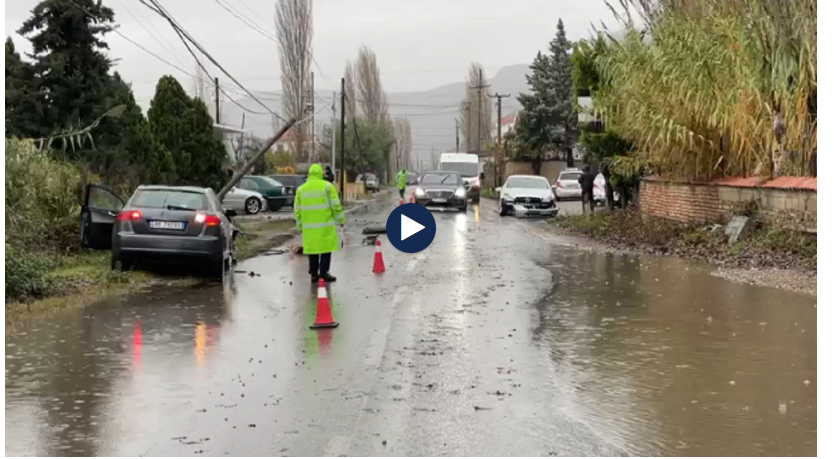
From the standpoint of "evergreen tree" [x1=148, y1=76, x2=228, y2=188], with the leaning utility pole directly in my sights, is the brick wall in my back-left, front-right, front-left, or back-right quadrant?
front-left

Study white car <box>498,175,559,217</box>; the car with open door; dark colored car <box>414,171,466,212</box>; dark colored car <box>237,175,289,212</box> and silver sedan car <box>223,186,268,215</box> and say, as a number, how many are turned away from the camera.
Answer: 1

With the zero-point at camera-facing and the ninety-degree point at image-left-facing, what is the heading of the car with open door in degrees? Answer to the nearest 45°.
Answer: approximately 180°

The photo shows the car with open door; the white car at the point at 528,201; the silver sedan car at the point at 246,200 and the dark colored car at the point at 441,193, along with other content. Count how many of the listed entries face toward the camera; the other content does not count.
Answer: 2

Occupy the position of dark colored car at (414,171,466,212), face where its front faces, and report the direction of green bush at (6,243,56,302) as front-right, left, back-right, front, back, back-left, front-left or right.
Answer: front

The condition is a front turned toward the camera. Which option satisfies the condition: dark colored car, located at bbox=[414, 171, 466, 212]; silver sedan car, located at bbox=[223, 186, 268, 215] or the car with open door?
the dark colored car

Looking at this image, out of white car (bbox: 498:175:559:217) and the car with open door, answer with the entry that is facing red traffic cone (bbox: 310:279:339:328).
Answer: the white car

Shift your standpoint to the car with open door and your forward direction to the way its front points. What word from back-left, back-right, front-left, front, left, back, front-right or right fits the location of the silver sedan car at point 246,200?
front

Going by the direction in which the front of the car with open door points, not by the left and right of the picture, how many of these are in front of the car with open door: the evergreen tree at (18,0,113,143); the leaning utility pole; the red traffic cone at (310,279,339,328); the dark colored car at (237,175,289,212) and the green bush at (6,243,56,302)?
3

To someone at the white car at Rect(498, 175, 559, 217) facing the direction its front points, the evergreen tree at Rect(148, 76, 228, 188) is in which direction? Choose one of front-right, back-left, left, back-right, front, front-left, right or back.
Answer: front-right

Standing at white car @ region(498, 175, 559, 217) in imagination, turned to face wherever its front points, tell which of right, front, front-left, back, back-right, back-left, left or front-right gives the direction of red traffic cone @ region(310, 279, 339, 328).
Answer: front

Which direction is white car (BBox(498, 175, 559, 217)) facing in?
toward the camera

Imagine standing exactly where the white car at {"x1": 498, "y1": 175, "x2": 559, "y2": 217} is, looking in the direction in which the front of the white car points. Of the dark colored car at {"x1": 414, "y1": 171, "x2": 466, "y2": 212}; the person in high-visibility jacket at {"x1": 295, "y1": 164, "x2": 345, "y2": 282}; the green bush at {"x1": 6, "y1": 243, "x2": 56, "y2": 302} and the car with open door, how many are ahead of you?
3

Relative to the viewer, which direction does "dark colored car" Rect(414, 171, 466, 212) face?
toward the camera

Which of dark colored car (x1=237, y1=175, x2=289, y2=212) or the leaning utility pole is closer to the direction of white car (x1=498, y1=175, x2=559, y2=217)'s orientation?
the leaning utility pole

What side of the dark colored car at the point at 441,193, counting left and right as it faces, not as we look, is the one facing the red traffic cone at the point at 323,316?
front

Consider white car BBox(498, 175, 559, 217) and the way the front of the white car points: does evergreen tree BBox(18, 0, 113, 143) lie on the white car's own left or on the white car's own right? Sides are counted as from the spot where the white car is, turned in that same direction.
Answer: on the white car's own right
